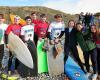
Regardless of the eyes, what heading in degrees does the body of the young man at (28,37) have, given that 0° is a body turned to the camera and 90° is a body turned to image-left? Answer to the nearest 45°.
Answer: approximately 0°

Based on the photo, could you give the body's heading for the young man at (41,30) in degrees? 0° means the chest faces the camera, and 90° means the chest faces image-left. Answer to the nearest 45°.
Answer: approximately 0°

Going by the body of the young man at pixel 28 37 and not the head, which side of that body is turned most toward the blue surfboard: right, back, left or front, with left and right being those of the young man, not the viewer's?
left

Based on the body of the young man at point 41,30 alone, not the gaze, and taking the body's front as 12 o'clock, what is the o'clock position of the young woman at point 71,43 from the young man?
The young woman is roughly at 9 o'clock from the young man.

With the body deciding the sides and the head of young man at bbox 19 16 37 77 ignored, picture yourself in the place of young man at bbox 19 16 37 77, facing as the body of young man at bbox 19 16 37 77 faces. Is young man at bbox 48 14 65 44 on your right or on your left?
on your left

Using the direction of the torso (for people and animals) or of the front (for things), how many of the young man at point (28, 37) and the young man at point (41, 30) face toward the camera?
2

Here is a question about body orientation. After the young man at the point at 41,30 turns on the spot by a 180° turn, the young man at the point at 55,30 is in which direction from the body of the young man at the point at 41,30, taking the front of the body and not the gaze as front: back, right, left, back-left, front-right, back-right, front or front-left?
right

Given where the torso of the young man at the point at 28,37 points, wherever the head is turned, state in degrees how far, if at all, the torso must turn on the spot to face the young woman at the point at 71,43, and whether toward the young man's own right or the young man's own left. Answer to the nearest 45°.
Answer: approximately 90° to the young man's own left

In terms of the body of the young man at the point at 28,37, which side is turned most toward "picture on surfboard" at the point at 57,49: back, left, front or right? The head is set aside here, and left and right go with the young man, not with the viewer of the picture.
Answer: left

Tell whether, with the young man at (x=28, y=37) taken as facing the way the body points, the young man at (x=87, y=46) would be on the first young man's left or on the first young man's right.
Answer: on the first young man's left

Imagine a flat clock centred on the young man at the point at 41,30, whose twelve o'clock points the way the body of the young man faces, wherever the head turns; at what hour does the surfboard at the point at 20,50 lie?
The surfboard is roughly at 3 o'clock from the young man.
